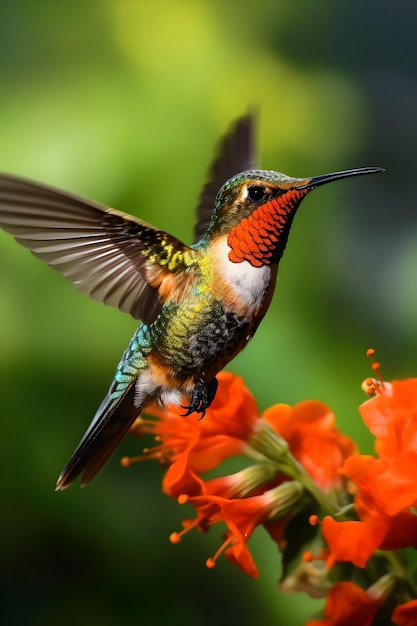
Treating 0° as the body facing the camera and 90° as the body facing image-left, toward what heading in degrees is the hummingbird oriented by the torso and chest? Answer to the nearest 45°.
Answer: approximately 270°
